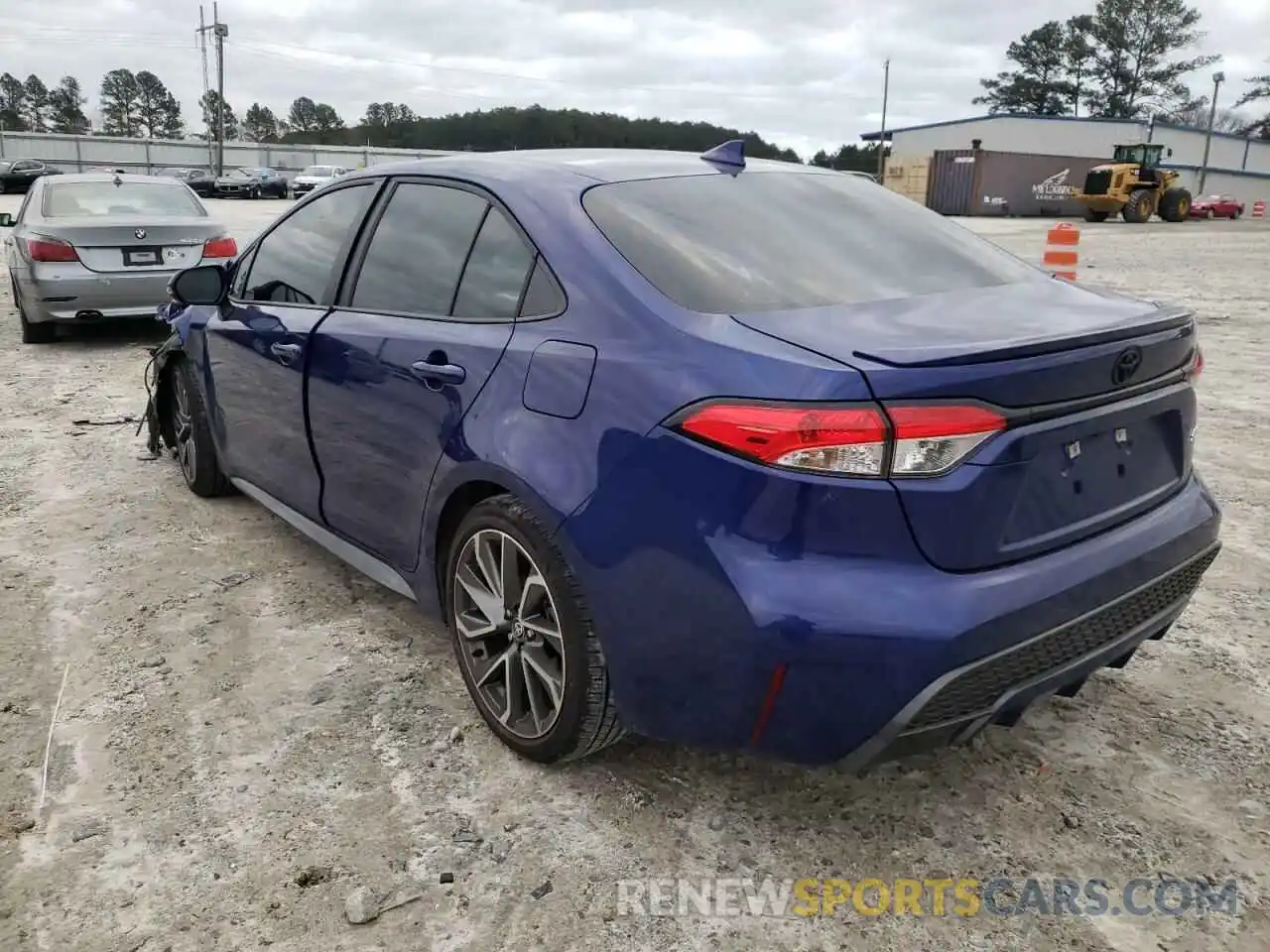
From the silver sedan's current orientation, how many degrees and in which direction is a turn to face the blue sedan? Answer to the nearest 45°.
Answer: approximately 180°

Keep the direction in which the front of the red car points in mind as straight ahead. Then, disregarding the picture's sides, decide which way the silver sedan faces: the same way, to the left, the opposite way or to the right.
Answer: to the right

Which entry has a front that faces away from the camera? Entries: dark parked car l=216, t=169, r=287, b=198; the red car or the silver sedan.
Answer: the silver sedan

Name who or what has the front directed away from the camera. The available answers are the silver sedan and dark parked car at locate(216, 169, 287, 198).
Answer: the silver sedan

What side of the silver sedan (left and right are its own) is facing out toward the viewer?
back

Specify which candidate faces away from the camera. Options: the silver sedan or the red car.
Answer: the silver sedan

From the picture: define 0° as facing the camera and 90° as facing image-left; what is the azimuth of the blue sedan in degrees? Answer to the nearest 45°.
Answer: approximately 135°

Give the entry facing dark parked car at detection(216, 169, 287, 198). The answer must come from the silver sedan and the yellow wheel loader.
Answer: the silver sedan

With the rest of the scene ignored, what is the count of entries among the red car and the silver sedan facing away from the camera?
1

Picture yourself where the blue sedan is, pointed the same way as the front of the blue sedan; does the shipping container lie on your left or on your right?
on your right
